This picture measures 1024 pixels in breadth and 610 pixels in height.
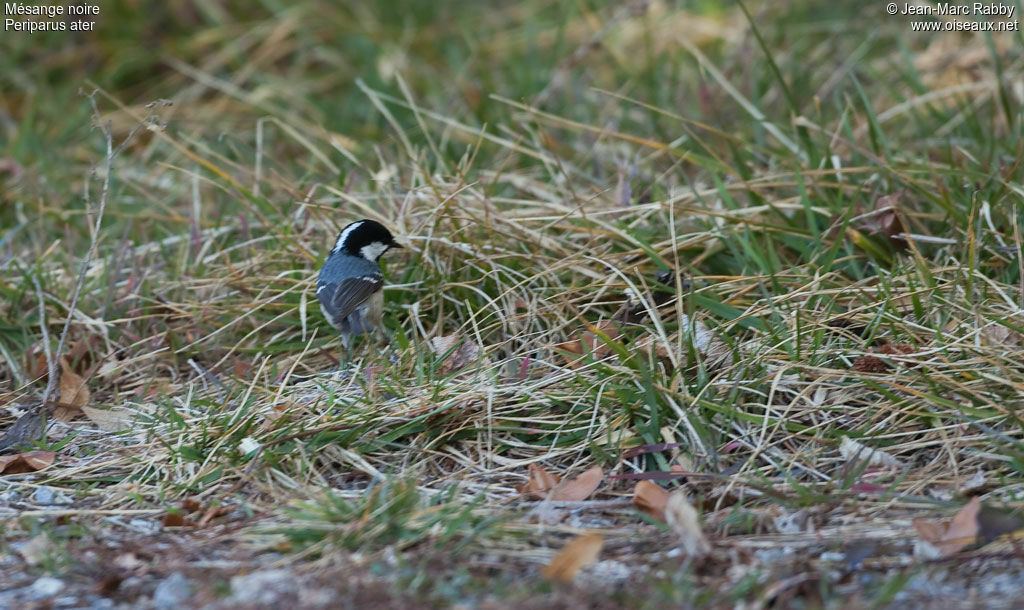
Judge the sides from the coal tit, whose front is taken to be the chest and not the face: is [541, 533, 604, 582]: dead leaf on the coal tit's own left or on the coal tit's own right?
on the coal tit's own right

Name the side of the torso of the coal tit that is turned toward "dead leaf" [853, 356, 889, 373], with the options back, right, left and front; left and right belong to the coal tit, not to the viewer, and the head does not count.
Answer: right

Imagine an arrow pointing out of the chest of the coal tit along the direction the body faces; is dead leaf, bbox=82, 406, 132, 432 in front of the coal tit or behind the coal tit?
behind

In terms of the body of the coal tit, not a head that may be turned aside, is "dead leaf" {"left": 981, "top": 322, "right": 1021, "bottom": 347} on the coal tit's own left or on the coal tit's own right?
on the coal tit's own right

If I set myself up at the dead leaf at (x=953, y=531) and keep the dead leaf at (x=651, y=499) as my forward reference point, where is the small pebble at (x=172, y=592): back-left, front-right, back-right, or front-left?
front-left

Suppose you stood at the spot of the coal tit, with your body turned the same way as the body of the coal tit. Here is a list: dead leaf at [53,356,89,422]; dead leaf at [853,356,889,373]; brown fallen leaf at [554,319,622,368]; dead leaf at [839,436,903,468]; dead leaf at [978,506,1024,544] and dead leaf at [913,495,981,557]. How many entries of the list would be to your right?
5

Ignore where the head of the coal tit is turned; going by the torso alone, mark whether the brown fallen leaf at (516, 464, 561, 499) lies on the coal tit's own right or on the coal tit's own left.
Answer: on the coal tit's own right

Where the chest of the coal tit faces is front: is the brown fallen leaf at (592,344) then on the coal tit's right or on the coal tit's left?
on the coal tit's right

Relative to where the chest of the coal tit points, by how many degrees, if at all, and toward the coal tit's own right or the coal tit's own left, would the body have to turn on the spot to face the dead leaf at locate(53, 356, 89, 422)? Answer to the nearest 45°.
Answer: approximately 135° to the coal tit's own left

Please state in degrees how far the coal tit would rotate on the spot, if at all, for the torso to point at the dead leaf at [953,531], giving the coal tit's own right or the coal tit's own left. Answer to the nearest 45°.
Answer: approximately 90° to the coal tit's own right

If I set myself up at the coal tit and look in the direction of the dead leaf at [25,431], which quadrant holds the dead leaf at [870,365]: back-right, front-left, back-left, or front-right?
back-left

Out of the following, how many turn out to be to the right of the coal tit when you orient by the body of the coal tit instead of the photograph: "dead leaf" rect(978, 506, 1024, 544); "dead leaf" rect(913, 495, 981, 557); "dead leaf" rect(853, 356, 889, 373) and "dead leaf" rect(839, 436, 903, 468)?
4

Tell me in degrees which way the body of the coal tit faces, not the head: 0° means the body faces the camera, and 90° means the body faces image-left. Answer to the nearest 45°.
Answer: approximately 225°
